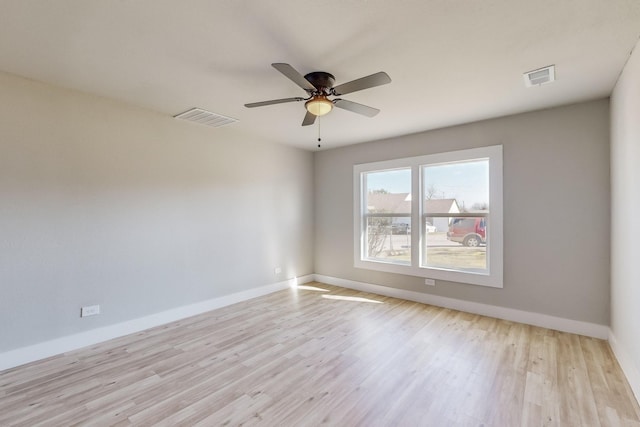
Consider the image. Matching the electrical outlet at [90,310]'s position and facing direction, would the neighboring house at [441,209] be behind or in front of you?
in front

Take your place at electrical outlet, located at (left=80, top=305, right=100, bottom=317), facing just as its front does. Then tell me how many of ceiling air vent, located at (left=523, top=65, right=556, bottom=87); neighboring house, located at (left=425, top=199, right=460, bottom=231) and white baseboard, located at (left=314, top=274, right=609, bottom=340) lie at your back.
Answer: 0

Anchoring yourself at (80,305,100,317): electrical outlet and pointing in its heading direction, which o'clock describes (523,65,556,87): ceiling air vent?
The ceiling air vent is roughly at 12 o'clock from the electrical outlet.

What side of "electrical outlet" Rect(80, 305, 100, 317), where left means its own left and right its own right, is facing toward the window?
left

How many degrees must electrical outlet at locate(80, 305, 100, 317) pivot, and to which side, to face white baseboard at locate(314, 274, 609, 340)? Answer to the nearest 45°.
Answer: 0° — it already faces it

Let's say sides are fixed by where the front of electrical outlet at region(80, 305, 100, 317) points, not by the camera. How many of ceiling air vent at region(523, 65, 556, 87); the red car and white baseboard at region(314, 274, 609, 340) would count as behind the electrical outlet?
0
